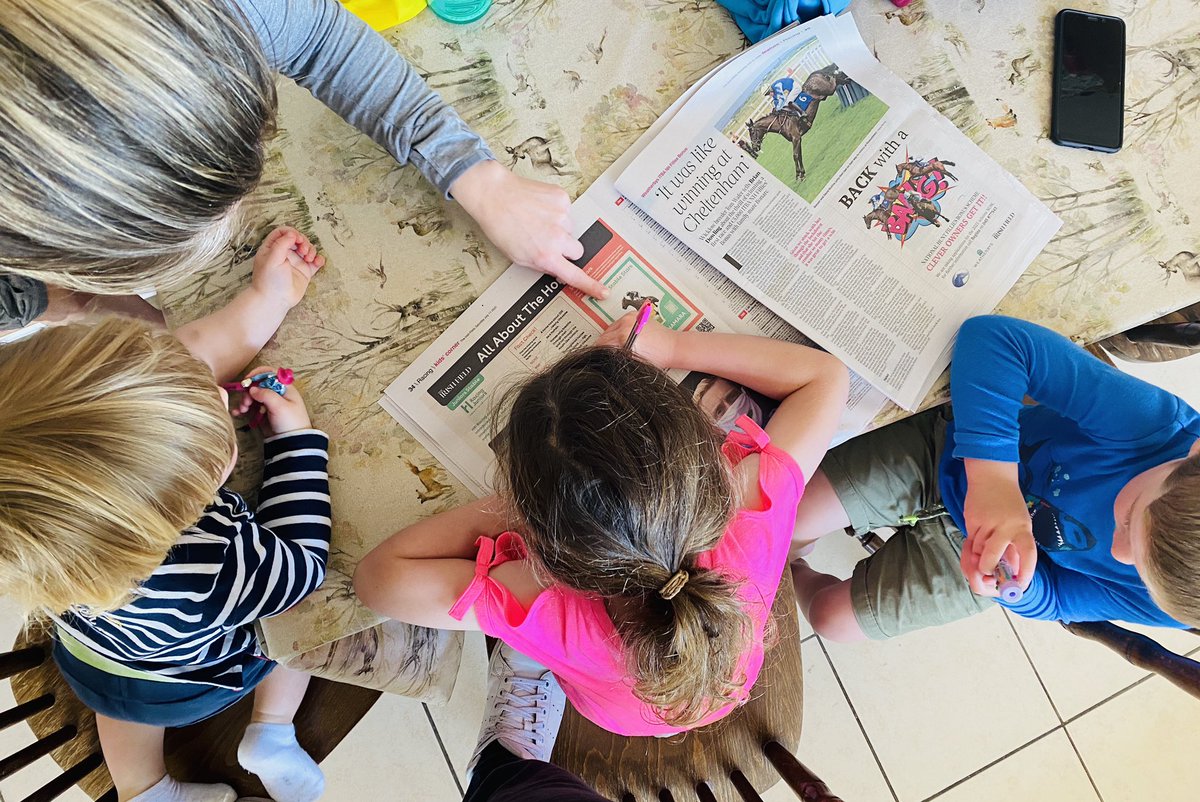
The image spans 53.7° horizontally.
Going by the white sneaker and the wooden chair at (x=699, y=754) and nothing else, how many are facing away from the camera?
2

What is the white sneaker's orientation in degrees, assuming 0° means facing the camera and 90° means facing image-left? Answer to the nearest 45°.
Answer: approximately 180°

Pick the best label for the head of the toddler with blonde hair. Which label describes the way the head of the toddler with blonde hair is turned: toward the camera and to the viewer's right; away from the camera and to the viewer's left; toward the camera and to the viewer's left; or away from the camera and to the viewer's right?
away from the camera and to the viewer's right

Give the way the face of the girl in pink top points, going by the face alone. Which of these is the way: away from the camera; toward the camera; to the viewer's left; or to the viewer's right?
away from the camera

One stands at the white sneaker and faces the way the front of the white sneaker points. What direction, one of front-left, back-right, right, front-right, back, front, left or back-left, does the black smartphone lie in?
right

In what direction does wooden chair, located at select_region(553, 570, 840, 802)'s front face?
away from the camera

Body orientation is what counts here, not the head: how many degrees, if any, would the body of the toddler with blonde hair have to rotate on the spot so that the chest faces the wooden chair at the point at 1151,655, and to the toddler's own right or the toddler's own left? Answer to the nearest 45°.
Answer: approximately 90° to the toddler's own right

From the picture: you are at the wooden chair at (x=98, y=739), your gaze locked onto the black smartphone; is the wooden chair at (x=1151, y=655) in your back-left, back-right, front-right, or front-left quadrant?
front-right
